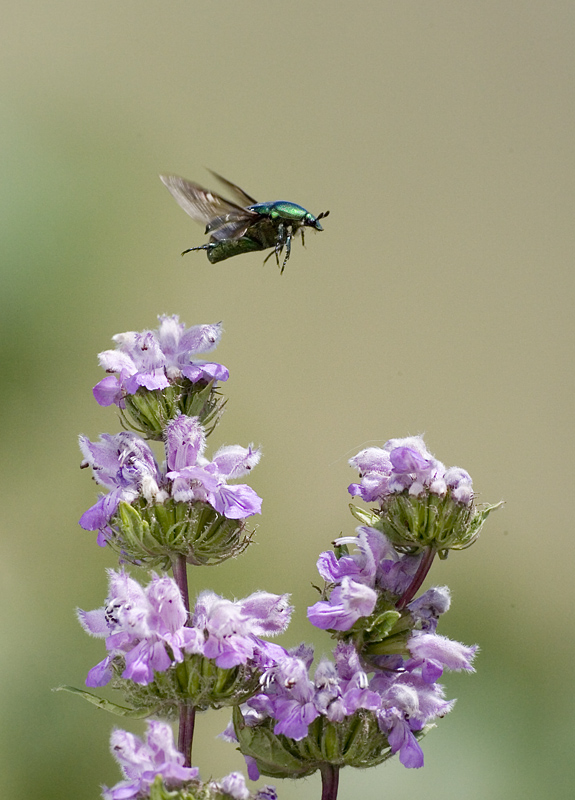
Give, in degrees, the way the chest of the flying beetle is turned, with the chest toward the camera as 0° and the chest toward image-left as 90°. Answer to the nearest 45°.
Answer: approximately 270°
